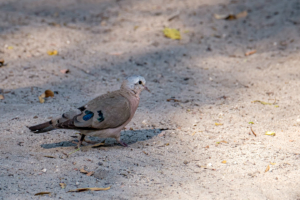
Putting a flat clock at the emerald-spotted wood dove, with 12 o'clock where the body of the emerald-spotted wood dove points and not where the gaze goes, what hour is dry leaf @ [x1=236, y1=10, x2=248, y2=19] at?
The dry leaf is roughly at 10 o'clock from the emerald-spotted wood dove.

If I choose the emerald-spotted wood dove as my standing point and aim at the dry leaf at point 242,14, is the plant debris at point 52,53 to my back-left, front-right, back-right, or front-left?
front-left

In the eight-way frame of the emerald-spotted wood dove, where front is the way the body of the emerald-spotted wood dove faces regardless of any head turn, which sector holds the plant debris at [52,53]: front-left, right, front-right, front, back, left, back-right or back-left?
left

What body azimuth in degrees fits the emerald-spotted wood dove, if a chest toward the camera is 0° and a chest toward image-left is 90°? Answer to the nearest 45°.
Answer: approximately 270°

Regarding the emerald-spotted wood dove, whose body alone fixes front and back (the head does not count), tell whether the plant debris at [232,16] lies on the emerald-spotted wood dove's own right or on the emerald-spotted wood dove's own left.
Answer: on the emerald-spotted wood dove's own left

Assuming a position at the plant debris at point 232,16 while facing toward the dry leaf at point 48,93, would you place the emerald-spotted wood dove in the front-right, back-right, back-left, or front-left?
front-left

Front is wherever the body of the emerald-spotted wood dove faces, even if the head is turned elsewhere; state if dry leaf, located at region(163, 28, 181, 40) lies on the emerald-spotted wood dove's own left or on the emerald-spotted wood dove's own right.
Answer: on the emerald-spotted wood dove's own left
